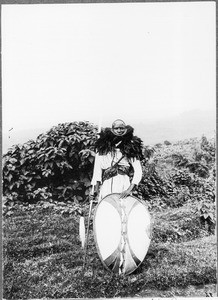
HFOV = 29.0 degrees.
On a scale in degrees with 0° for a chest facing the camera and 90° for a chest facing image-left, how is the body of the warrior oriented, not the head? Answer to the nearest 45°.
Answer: approximately 0°
